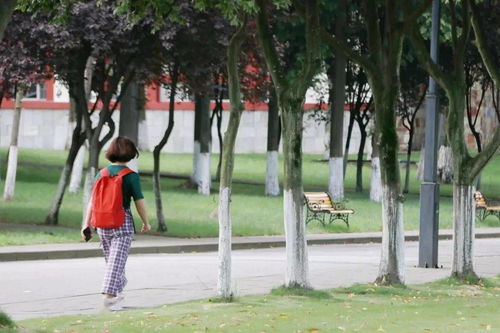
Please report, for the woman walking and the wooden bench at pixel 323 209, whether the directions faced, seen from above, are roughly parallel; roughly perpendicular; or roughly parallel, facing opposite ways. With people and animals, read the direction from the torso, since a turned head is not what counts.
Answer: roughly perpendicular

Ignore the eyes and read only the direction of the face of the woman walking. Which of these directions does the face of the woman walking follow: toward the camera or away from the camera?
away from the camera

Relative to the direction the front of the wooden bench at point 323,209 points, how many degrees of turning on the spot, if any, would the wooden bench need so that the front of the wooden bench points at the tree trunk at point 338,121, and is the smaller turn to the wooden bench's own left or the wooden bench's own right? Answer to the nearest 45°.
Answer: approximately 135° to the wooden bench's own left
